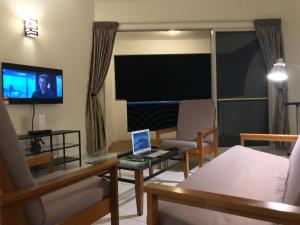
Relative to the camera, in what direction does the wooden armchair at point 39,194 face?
facing away from the viewer and to the right of the viewer

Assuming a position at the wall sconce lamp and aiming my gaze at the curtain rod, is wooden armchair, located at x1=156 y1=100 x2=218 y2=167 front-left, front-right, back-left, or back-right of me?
front-right

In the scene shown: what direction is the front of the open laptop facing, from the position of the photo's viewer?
facing the viewer and to the right of the viewer

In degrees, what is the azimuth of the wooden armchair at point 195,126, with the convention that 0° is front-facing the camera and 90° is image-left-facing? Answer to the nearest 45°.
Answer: approximately 45°

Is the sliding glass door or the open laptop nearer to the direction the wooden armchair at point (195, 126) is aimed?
the open laptop

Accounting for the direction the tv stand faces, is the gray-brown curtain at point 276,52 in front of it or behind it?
in front

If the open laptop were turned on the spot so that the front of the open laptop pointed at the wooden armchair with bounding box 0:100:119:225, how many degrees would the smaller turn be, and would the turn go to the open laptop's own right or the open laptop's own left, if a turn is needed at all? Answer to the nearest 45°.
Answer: approximately 45° to the open laptop's own right

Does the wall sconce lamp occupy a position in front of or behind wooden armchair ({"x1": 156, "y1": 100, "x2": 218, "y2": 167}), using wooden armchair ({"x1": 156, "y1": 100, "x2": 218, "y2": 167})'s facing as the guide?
in front

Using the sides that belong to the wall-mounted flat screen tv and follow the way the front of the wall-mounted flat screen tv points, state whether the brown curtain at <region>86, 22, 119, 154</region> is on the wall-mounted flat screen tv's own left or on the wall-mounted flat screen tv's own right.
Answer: on the wall-mounted flat screen tv's own left

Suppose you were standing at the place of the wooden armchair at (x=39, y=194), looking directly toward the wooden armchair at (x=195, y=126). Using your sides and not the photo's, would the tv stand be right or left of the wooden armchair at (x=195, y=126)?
left

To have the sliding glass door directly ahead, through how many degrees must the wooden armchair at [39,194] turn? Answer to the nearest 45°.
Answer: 0° — it already faces it

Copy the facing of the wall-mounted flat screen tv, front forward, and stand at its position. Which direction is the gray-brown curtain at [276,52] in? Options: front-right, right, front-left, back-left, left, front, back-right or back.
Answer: front-left

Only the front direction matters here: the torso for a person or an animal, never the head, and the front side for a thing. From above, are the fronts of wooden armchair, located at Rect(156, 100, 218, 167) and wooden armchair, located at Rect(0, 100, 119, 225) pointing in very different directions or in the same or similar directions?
very different directions

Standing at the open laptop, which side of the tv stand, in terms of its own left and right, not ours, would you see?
front

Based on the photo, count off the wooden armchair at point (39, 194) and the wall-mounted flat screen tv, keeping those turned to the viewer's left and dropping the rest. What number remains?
0
